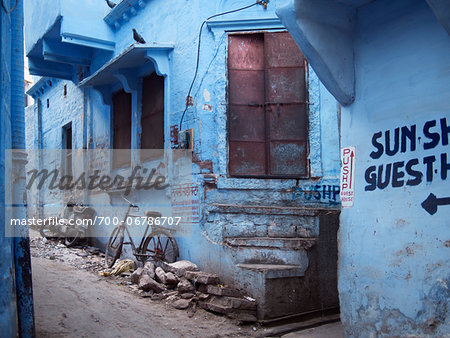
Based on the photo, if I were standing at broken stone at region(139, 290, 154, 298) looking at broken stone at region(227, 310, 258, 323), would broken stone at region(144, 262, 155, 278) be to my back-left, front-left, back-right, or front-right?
back-left
